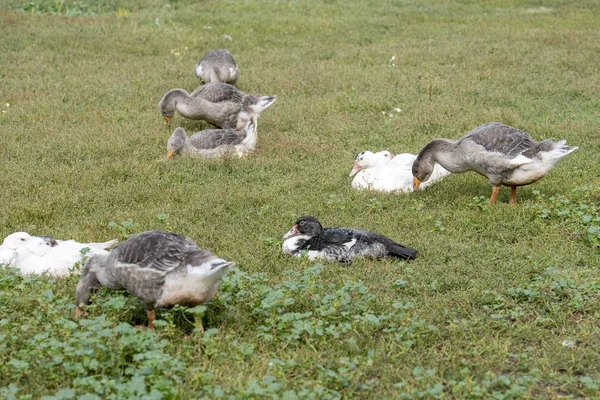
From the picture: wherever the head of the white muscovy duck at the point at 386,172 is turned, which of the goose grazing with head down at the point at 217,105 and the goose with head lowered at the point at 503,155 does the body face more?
the goose grazing with head down

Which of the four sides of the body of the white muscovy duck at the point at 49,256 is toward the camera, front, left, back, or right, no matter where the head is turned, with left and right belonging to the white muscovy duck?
left

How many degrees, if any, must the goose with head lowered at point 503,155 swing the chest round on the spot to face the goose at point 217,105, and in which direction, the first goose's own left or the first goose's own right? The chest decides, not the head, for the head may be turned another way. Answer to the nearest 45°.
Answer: approximately 45° to the first goose's own right

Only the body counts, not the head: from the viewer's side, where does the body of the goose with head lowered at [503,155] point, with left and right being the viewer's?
facing to the left of the viewer

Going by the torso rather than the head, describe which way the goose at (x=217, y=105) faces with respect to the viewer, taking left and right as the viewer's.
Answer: facing to the left of the viewer

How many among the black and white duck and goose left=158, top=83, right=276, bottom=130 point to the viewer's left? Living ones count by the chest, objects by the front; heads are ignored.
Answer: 2

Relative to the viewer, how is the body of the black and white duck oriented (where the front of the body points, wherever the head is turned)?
to the viewer's left

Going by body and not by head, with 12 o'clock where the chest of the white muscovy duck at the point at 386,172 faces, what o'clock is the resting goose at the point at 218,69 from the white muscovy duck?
The resting goose is roughly at 2 o'clock from the white muscovy duck.
